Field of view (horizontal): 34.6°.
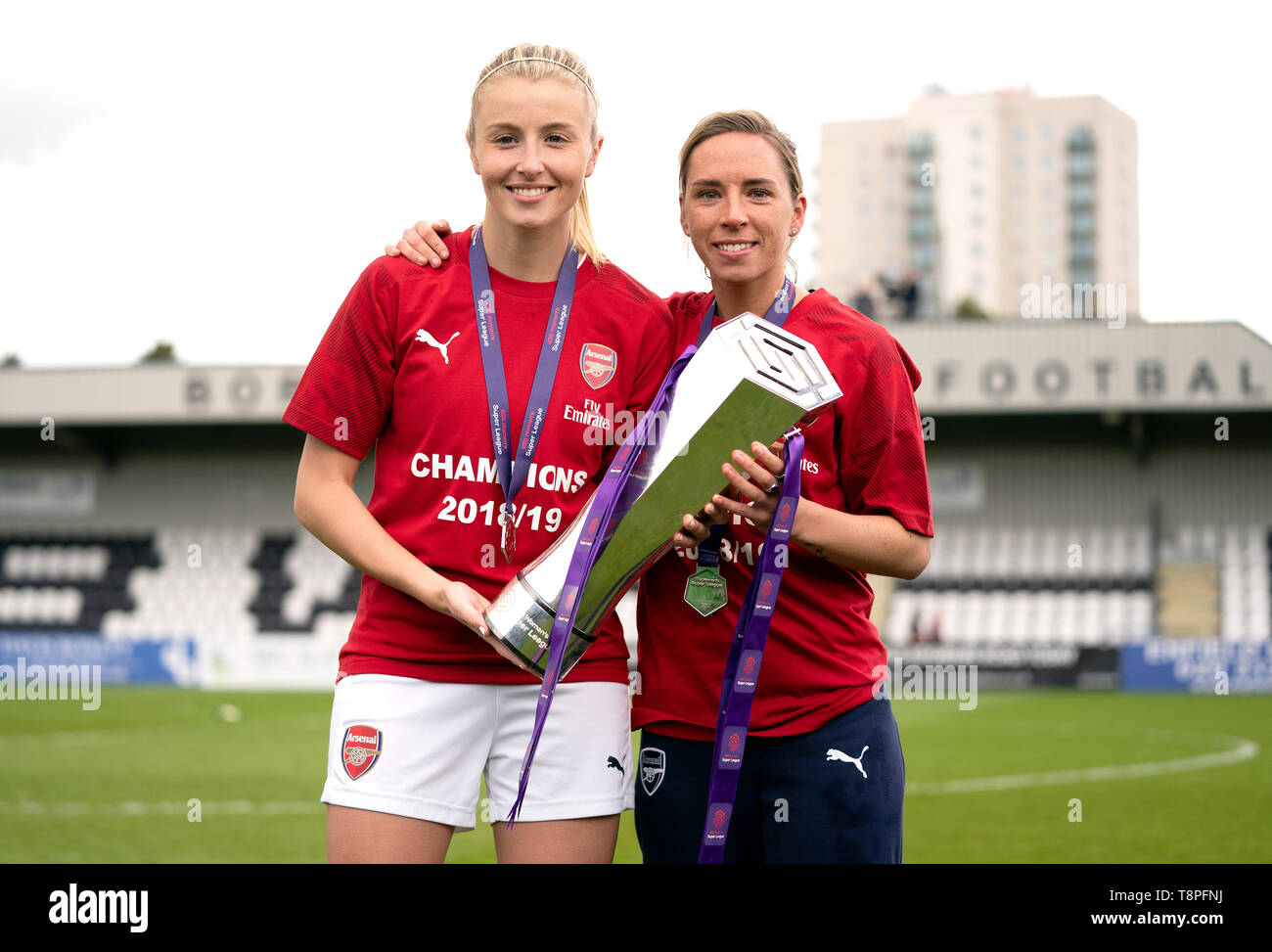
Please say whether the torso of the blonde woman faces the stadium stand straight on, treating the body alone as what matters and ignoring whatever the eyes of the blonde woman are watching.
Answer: no

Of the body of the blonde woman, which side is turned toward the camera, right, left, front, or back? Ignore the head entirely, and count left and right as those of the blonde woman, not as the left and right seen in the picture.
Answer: front

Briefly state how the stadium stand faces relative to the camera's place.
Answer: facing the viewer

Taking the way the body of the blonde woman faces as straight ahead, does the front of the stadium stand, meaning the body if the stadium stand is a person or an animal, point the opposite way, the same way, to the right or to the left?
the same way

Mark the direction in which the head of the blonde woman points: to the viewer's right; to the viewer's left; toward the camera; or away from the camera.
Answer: toward the camera

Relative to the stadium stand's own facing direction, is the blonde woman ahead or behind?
ahead

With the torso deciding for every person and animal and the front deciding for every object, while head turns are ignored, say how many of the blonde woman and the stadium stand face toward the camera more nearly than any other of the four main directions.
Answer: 2
